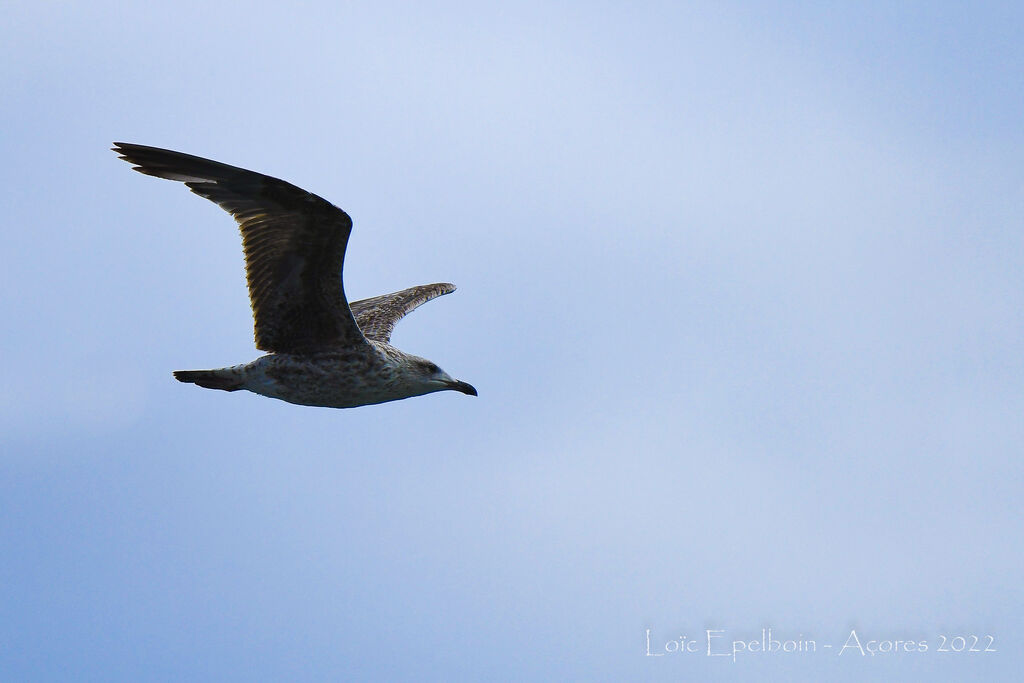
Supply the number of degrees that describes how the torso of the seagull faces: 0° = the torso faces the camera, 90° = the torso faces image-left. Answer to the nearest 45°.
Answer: approximately 270°
